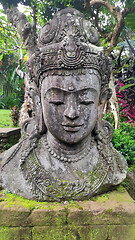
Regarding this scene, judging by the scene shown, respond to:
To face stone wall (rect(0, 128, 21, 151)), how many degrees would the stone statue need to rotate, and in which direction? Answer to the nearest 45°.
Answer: approximately 135° to its right

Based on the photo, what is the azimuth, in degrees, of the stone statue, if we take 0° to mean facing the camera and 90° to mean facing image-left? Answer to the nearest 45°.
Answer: approximately 0°
